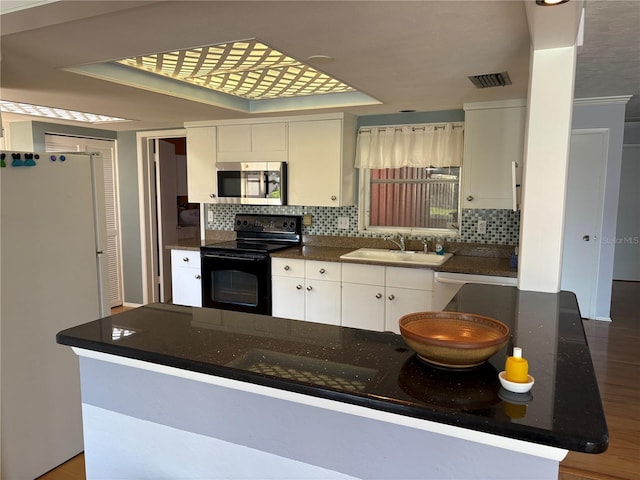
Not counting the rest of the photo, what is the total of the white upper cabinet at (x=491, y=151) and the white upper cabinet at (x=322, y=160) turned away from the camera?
0

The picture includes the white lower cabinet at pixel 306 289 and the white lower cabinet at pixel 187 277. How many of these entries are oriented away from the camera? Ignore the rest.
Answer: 0

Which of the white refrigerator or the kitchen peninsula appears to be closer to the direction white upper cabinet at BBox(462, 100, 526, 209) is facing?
the kitchen peninsula

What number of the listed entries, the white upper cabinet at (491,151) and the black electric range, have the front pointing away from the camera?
0

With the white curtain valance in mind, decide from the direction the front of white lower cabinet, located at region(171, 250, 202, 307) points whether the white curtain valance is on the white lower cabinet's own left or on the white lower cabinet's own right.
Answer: on the white lower cabinet's own left

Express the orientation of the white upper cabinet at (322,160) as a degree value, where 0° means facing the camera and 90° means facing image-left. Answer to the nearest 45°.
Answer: approximately 45°

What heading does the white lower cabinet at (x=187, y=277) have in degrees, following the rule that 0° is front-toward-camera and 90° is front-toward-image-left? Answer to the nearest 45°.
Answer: approximately 45°

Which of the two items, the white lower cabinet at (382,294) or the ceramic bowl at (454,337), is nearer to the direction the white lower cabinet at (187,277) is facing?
the ceramic bowl

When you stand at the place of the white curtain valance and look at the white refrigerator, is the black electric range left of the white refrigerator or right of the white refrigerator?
right
